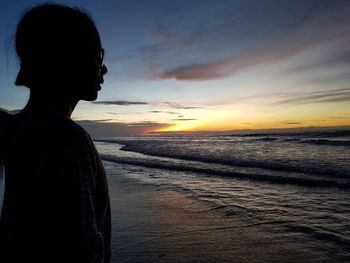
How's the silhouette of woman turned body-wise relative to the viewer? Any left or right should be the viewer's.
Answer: facing away from the viewer and to the right of the viewer
